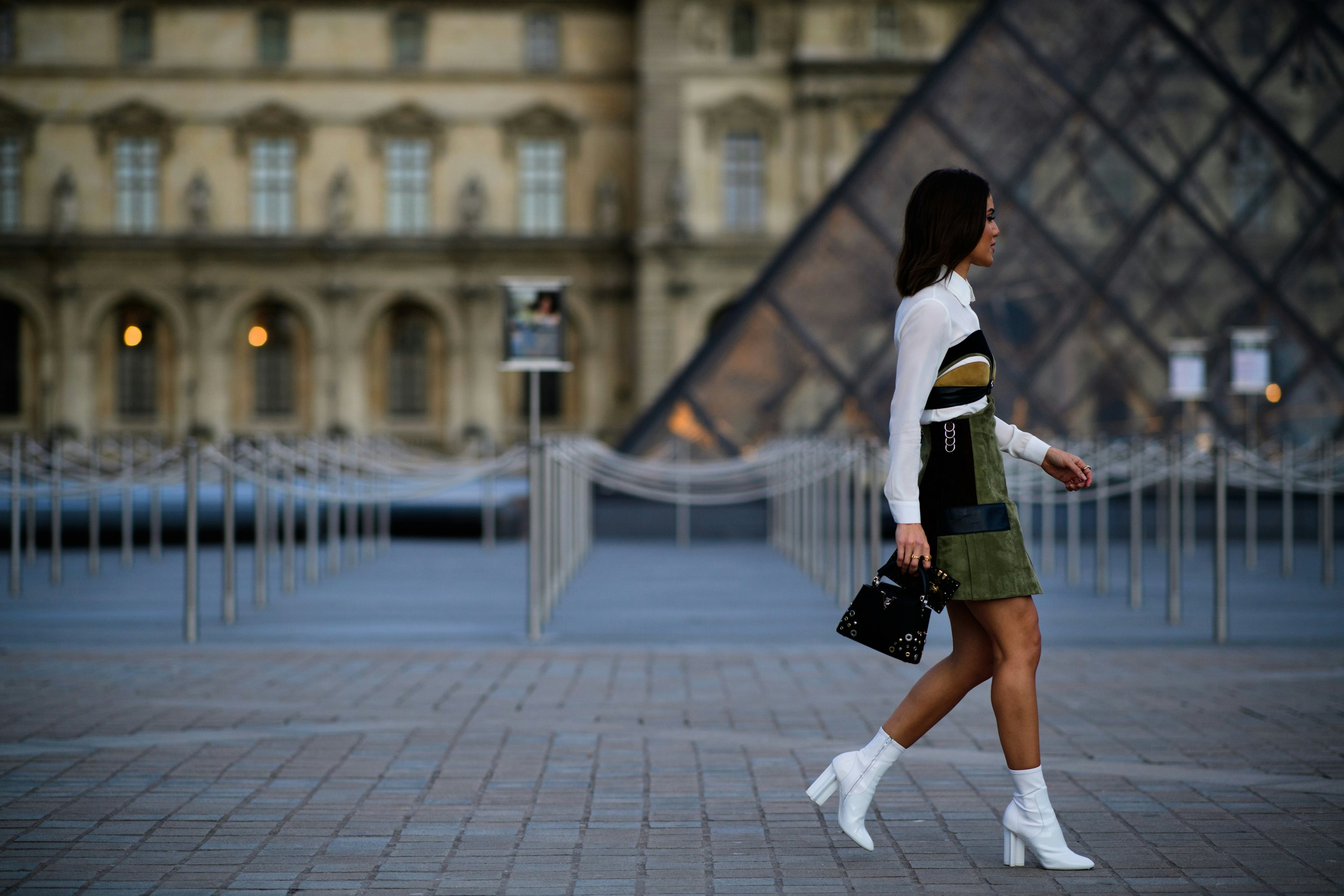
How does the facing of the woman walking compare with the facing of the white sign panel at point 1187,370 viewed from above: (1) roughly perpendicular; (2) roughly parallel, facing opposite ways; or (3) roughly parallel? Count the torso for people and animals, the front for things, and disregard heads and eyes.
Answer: roughly perpendicular

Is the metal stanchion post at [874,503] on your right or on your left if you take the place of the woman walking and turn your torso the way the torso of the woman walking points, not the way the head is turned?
on your left

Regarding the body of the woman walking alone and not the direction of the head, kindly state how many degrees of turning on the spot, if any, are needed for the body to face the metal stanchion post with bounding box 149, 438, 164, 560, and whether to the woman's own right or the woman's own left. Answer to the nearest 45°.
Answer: approximately 135° to the woman's own left

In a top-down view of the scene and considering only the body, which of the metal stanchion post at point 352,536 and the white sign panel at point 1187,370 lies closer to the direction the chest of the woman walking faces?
the white sign panel

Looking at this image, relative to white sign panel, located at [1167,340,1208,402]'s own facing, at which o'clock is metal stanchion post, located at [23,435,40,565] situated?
The metal stanchion post is roughly at 2 o'clock from the white sign panel.

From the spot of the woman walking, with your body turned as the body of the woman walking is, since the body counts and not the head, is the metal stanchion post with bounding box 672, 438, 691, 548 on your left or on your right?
on your left

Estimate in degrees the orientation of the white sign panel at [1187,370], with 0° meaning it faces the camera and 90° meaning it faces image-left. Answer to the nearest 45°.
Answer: approximately 0°

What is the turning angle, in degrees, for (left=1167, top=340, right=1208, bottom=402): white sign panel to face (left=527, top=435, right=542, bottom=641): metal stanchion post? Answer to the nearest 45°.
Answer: approximately 45° to its right

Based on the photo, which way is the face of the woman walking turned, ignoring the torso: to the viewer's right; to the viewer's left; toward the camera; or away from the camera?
to the viewer's right

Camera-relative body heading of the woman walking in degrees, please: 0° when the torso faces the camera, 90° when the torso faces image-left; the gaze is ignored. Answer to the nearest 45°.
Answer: approximately 270°

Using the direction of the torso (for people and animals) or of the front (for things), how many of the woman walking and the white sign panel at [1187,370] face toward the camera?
1
